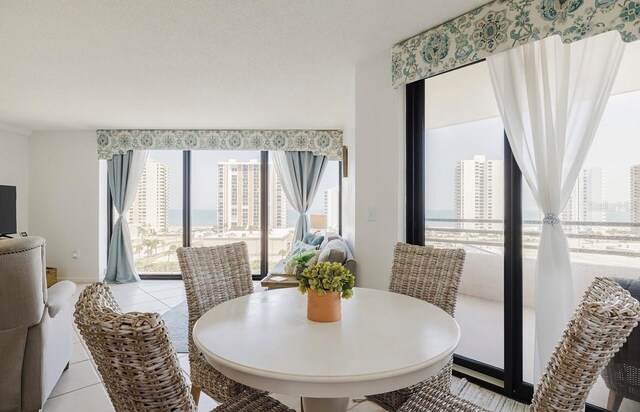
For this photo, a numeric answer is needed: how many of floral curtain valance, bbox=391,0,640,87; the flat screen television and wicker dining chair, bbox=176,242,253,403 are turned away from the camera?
0

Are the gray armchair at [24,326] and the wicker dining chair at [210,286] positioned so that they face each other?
no

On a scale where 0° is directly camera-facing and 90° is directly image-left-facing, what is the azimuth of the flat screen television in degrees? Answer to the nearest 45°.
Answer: approximately 315°

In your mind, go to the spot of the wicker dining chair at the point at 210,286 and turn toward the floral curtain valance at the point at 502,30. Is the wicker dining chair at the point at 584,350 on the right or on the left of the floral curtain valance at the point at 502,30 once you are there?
right

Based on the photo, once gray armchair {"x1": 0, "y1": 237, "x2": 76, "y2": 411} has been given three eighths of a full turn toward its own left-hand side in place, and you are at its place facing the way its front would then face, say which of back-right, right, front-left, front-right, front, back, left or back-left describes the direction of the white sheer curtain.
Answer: back-left

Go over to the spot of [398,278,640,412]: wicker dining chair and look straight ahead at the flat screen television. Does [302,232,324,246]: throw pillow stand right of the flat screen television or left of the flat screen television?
right

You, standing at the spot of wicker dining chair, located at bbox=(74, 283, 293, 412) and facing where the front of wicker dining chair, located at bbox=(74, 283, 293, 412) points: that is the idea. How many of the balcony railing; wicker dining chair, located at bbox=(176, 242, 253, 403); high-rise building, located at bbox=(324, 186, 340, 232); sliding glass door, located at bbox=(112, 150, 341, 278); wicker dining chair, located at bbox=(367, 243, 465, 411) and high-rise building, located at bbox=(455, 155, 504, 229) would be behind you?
0

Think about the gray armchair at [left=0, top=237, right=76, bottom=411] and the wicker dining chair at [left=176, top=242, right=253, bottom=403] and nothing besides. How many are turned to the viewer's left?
0

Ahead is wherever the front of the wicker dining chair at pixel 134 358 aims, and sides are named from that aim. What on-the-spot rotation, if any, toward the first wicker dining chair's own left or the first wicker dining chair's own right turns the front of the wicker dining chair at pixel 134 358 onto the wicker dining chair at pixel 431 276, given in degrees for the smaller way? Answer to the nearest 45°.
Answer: approximately 45° to the first wicker dining chair's own right

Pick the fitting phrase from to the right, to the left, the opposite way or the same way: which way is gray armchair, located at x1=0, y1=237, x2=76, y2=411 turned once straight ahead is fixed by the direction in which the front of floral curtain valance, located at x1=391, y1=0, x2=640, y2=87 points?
to the right

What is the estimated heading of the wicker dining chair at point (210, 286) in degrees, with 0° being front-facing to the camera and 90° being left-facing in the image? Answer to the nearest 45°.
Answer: approximately 315°

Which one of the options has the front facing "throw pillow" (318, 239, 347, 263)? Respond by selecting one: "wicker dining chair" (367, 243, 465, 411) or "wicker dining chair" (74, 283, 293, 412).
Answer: "wicker dining chair" (74, 283, 293, 412)

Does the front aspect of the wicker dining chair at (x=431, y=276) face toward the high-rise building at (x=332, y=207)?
no

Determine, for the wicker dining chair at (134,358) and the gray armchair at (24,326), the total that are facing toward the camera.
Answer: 0

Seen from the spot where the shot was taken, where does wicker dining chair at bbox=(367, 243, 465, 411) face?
facing the viewer and to the left of the viewer

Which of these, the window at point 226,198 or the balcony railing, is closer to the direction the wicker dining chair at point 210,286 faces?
the balcony railing

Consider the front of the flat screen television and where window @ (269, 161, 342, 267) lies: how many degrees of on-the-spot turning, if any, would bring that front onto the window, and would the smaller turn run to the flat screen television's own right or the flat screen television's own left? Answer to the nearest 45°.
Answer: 0° — it already faces it
